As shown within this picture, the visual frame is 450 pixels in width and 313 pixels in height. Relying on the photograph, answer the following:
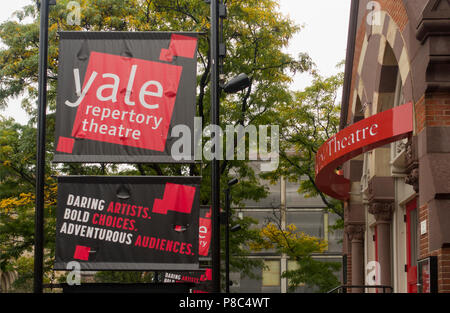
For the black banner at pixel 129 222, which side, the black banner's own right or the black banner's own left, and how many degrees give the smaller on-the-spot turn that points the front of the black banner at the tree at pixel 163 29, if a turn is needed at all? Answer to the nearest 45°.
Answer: approximately 180°

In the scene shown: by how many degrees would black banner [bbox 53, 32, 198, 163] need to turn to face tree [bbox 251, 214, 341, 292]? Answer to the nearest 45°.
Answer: approximately 180°

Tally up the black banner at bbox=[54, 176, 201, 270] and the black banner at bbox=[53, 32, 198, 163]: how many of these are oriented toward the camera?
2

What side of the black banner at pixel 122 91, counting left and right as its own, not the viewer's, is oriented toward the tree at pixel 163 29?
back

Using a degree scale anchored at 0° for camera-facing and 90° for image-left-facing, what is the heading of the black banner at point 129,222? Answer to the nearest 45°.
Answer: approximately 0°

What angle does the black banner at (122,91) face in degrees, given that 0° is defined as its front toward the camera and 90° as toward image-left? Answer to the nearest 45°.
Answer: approximately 0°

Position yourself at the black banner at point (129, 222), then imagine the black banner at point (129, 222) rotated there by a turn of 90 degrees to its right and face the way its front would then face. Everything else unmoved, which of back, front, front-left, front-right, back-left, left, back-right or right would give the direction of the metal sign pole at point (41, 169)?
front-right

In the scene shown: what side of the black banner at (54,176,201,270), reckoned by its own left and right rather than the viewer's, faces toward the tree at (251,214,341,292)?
back

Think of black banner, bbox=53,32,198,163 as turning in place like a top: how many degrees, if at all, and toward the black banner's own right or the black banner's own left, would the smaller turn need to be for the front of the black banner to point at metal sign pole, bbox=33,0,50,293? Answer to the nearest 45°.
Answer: approximately 135° to the black banner's own right
